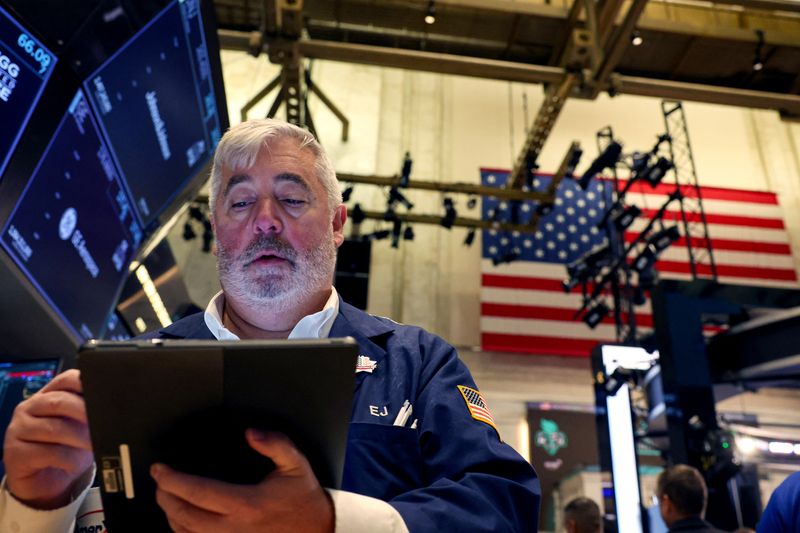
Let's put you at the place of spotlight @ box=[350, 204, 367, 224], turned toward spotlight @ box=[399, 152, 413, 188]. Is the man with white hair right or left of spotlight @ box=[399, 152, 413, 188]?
right

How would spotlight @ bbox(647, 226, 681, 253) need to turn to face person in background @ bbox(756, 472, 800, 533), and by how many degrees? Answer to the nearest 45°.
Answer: approximately 90° to its left

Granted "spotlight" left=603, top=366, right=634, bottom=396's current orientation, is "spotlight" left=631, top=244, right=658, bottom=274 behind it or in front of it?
behind

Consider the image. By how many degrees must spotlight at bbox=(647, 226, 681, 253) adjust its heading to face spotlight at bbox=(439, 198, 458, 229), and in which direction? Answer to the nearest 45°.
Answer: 0° — it already faces it

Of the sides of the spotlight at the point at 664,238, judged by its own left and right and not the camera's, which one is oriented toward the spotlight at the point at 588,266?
front

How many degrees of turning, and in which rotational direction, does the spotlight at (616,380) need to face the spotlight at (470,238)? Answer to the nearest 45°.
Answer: approximately 90° to its right

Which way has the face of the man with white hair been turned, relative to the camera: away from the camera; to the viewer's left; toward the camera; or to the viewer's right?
toward the camera

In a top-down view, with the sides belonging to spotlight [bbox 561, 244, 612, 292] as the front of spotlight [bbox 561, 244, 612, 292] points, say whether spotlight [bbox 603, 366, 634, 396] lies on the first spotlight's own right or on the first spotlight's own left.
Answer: on the first spotlight's own left

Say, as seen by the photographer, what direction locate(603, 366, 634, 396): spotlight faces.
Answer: facing the viewer and to the left of the viewer

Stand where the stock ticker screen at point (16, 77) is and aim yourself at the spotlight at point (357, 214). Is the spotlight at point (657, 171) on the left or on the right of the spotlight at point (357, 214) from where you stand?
right

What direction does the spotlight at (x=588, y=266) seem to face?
to the viewer's left

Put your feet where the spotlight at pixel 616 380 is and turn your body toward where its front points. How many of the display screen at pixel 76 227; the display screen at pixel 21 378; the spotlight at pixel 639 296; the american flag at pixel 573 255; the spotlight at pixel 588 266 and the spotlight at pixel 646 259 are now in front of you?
2

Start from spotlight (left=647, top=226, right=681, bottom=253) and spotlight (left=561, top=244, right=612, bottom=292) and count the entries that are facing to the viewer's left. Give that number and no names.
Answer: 2

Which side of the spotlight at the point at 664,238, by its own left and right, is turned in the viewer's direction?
left
